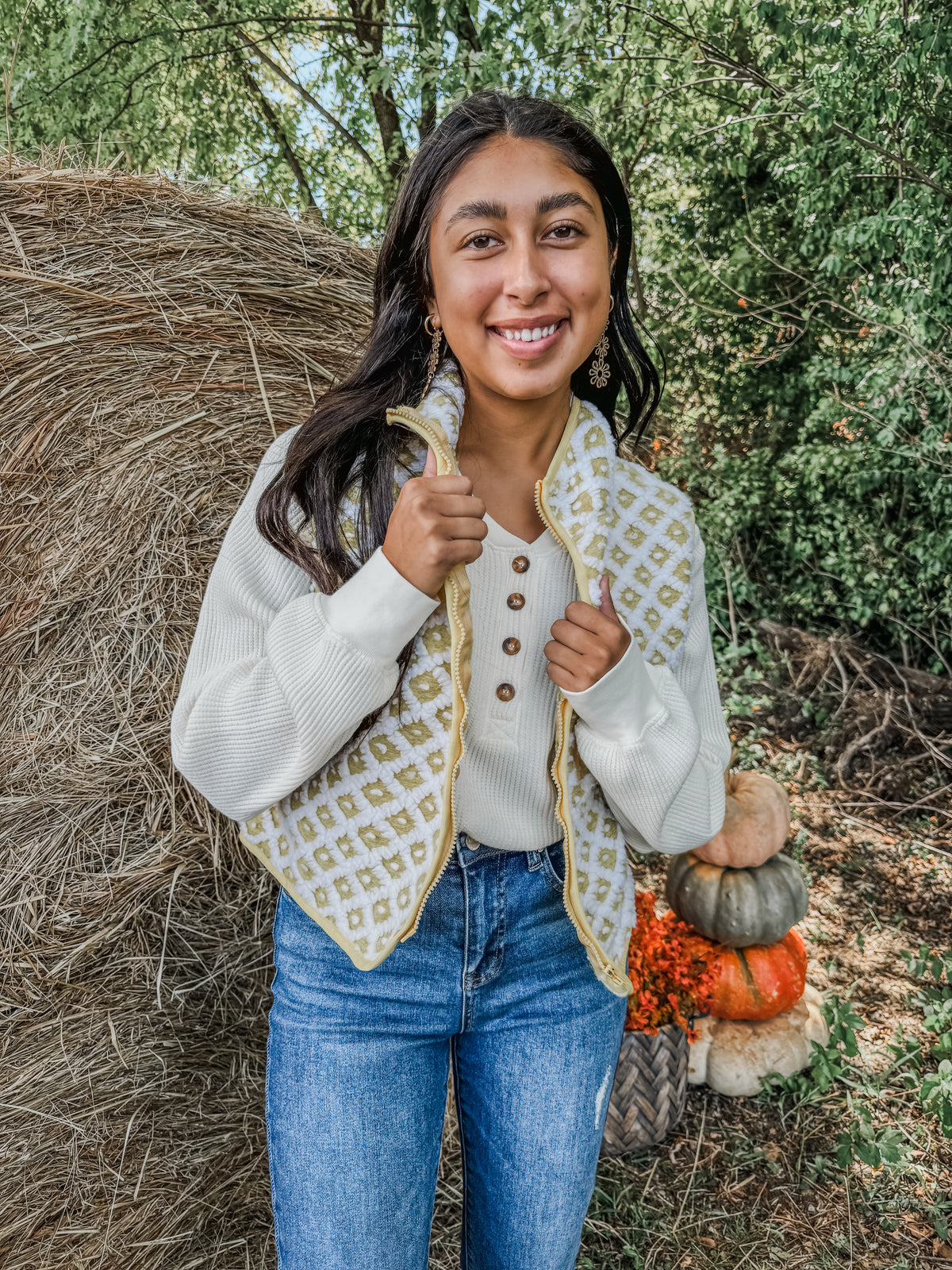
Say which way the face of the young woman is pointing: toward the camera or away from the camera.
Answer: toward the camera

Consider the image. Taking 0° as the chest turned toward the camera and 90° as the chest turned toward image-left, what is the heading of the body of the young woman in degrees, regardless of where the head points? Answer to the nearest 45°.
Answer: approximately 0°

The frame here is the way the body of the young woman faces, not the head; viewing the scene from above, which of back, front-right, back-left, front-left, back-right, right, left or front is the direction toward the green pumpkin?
back-left

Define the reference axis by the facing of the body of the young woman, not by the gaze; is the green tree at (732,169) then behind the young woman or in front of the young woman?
behind

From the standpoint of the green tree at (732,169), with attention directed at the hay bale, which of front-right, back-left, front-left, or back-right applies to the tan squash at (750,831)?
front-left
